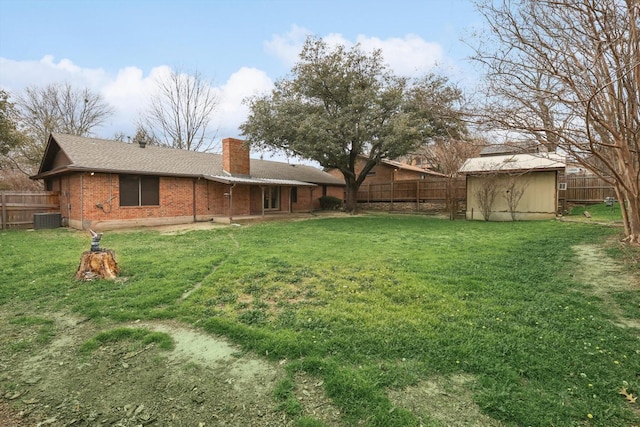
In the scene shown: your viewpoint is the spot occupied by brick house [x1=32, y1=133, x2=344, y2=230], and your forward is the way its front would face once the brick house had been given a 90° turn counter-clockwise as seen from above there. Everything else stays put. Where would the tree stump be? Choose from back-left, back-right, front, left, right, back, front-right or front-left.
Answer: front-left

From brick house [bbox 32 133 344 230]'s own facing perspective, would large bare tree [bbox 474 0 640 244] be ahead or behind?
behind

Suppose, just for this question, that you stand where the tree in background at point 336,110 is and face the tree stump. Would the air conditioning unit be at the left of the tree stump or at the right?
right

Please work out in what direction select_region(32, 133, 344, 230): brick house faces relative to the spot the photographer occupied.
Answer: facing away from the viewer and to the left of the viewer
